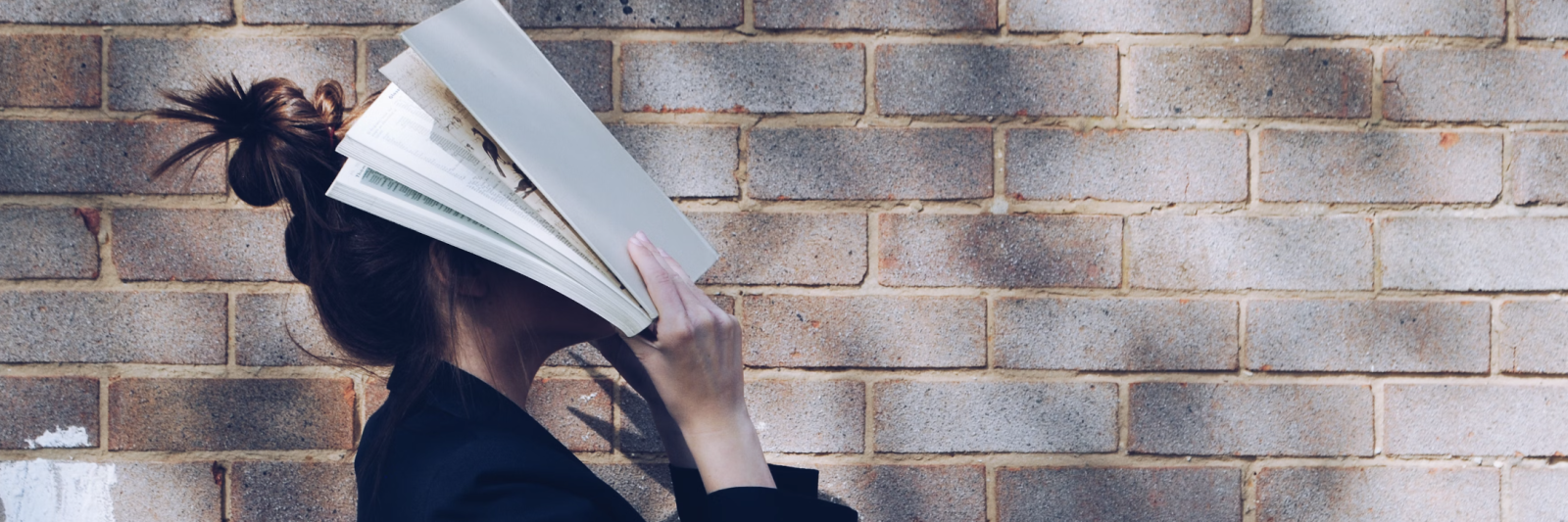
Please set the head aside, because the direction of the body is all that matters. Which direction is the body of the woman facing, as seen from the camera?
to the viewer's right

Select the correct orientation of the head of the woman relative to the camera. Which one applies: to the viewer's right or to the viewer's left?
to the viewer's right
